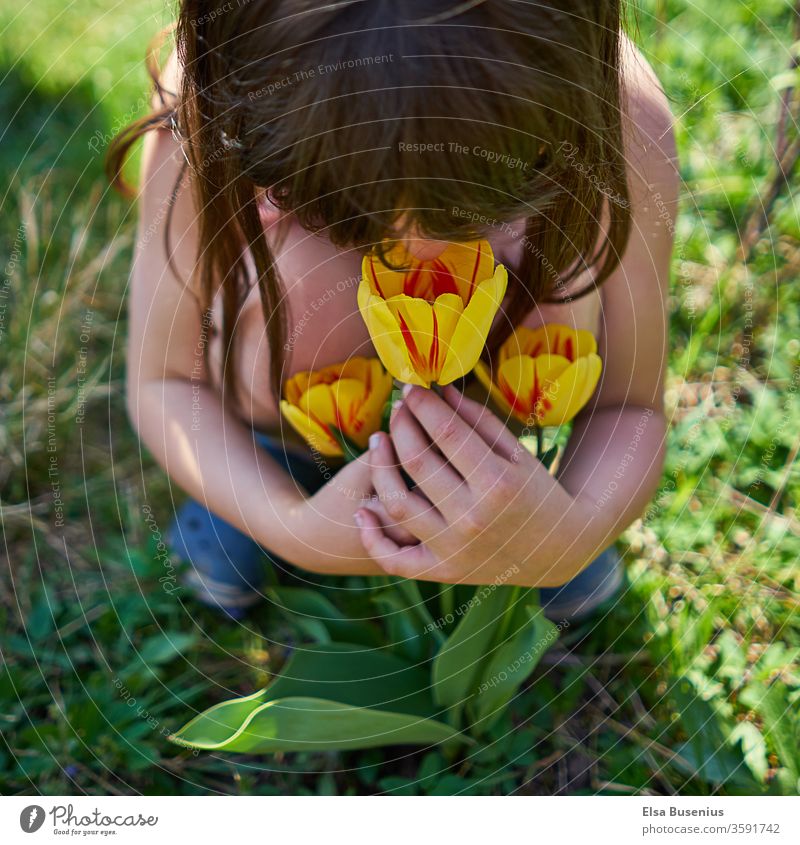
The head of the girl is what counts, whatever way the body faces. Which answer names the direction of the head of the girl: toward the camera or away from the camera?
toward the camera

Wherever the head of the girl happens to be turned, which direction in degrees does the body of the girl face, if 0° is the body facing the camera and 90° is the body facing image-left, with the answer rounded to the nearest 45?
approximately 0°
